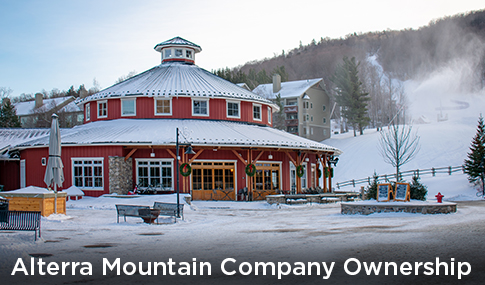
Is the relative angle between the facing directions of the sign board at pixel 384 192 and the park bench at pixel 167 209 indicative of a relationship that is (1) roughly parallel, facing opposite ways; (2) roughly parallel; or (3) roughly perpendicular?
roughly parallel

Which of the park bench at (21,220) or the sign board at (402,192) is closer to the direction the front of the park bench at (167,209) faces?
the park bench

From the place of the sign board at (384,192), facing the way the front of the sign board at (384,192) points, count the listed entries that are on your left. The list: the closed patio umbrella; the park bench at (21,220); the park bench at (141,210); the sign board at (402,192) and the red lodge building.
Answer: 1

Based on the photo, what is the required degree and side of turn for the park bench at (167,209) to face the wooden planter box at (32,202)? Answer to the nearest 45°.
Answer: approximately 45° to its right

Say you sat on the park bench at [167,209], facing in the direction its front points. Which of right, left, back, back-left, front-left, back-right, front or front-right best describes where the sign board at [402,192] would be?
back-left

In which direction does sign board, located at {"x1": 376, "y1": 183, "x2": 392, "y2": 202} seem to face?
toward the camera

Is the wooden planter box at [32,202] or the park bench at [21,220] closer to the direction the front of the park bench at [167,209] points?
the park bench

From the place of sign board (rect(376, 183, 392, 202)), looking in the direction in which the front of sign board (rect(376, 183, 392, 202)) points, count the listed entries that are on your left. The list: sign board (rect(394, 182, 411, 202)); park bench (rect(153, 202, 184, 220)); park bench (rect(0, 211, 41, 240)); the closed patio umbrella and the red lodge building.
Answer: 1

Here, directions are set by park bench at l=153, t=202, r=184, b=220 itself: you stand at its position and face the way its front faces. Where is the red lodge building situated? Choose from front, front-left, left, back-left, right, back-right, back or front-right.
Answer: back-right

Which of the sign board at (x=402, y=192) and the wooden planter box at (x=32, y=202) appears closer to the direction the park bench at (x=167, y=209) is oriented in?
the wooden planter box

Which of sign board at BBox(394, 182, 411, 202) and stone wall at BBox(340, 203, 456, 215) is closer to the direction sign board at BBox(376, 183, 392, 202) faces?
the stone wall

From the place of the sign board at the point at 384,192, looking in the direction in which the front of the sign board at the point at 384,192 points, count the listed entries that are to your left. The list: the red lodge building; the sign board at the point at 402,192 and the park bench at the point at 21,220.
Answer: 1

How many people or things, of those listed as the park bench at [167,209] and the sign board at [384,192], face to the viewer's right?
0

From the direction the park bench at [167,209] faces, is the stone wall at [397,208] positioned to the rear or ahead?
to the rear

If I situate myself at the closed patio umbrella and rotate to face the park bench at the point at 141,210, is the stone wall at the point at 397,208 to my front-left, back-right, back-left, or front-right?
front-left

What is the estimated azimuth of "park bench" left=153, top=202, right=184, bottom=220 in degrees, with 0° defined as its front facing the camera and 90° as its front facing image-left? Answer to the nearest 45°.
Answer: approximately 45°
